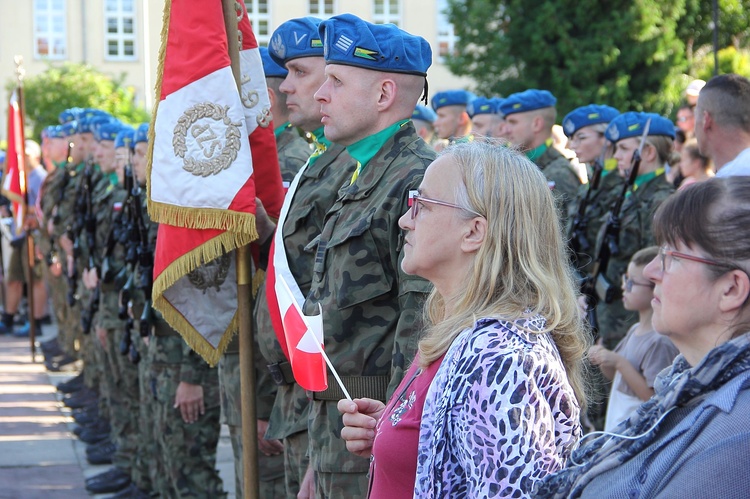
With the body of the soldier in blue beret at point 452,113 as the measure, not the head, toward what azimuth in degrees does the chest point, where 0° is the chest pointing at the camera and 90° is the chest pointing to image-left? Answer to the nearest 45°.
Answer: approximately 90°

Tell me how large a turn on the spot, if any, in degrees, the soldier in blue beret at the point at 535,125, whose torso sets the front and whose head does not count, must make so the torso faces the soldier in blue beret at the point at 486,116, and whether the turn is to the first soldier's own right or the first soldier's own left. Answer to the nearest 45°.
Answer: approximately 45° to the first soldier's own right

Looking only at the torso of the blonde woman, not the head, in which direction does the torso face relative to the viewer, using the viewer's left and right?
facing to the left of the viewer

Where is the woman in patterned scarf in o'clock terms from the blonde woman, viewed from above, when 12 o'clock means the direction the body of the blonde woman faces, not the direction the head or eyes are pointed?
The woman in patterned scarf is roughly at 7 o'clock from the blonde woman.

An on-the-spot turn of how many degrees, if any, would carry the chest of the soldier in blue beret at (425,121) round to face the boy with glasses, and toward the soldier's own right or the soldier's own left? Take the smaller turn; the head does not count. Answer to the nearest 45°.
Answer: approximately 90° to the soldier's own left

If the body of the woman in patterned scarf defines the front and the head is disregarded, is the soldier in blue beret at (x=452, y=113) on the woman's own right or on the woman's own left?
on the woman's own right

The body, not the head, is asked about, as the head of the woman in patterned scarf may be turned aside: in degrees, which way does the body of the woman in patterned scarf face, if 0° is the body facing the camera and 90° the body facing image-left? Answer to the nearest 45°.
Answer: approximately 90°

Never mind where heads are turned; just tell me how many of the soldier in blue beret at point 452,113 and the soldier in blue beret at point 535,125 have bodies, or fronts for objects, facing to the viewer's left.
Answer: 2

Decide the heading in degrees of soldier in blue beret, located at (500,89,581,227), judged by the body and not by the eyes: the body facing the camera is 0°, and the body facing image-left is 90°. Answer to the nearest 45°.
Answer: approximately 90°

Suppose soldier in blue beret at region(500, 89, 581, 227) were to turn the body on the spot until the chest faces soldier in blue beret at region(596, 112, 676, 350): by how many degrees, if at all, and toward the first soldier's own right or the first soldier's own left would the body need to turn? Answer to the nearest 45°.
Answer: approximately 135° to the first soldier's own left

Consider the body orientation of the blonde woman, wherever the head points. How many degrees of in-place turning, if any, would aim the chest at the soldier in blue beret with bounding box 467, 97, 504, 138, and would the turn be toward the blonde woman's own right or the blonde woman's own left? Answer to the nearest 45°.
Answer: approximately 90° to the blonde woman's own right

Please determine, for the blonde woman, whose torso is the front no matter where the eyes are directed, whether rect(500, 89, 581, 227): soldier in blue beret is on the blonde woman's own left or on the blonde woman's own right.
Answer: on the blonde woman's own right
